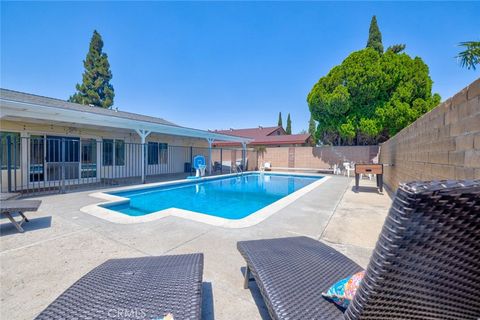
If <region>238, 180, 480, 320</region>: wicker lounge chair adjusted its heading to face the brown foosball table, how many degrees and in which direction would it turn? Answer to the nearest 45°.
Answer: approximately 45° to its right

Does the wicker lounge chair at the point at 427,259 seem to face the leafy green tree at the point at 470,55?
no

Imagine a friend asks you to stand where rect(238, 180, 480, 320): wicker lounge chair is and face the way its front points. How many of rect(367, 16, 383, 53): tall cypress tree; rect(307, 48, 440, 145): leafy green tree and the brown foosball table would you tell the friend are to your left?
0

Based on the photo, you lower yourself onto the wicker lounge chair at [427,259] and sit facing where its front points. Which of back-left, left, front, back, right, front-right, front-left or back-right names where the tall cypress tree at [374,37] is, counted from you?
front-right

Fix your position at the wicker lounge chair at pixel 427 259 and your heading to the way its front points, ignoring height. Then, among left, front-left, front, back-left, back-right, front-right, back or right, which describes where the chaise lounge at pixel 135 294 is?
front-left

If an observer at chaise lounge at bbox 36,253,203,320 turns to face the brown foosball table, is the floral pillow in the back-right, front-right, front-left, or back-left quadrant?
front-right

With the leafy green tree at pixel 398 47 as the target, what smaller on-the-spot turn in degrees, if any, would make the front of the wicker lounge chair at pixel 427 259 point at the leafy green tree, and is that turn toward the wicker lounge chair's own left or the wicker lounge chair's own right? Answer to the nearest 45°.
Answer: approximately 45° to the wicker lounge chair's own right

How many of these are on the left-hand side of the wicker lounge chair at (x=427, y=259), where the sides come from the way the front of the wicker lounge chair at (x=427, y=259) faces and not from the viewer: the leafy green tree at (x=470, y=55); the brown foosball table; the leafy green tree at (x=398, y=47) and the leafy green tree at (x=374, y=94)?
0

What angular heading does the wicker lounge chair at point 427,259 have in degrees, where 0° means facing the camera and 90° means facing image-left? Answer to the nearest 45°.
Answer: approximately 135°

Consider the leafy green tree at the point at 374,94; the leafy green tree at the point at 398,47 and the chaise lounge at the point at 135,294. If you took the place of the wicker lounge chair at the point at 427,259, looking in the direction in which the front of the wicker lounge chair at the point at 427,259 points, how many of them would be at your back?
0
